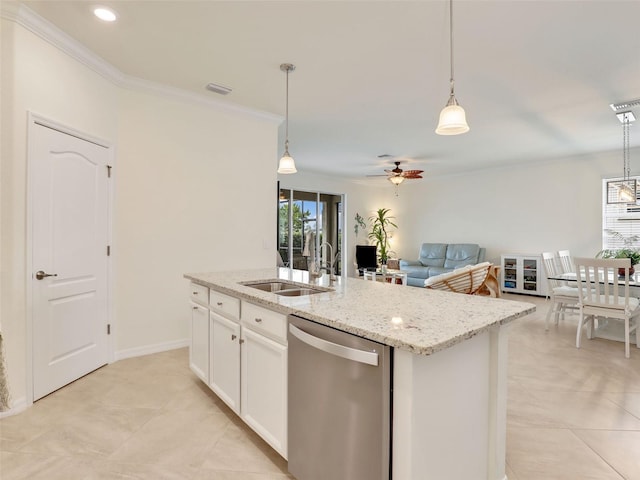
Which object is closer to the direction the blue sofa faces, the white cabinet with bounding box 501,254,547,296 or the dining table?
the dining table

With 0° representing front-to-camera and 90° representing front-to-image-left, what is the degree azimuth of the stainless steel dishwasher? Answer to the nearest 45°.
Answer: approximately 45°

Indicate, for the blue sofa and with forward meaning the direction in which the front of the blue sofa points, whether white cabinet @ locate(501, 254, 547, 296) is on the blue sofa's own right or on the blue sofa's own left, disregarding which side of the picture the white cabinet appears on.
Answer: on the blue sofa's own left

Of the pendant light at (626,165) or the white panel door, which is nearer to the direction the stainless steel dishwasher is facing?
the white panel door

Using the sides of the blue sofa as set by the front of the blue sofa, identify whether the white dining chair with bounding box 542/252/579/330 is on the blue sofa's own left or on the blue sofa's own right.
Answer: on the blue sofa's own left

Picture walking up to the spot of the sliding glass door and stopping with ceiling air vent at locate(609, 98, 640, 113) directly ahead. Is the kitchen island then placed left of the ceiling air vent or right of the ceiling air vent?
right

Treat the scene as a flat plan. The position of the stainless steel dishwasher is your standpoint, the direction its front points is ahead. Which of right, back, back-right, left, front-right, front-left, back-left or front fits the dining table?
back

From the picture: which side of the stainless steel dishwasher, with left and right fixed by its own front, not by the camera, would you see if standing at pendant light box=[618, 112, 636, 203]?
back

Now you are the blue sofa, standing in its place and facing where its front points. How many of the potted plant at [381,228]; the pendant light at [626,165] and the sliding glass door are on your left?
1

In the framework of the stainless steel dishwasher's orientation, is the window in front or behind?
behind

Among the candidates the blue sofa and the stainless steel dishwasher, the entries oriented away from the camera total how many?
0

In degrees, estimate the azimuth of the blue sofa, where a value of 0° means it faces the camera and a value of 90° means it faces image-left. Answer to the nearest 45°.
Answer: approximately 45°
